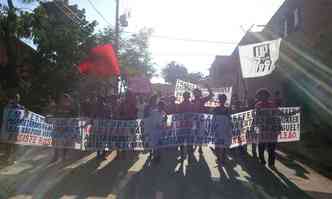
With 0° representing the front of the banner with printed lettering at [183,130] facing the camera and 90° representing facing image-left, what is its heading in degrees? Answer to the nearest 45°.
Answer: approximately 0°

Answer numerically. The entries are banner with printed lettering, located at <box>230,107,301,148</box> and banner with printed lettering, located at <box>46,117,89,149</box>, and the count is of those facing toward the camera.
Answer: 2

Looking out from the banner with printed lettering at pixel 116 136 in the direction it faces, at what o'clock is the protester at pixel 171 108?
The protester is roughly at 8 o'clock from the banner with printed lettering.

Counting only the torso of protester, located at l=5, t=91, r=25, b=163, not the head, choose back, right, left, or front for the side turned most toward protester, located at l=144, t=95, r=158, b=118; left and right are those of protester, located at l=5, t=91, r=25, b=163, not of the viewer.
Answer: left

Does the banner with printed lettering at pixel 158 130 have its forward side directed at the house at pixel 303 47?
no

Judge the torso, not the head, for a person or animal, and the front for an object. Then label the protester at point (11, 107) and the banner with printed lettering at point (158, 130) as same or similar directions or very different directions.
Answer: same or similar directions

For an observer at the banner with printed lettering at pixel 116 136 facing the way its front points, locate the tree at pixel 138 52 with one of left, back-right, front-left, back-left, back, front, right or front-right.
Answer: back

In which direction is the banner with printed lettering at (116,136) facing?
toward the camera

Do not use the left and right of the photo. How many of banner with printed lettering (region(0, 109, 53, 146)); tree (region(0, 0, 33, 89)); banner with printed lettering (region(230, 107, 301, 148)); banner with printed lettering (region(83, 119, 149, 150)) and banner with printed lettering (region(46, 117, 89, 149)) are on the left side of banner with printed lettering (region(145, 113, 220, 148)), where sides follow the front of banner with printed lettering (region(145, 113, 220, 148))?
1

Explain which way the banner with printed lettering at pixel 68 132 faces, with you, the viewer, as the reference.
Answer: facing the viewer

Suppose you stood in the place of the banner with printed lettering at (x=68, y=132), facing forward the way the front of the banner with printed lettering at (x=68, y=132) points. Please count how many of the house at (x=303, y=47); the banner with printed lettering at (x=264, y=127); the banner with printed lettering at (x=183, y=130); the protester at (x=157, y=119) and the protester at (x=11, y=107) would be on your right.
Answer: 1

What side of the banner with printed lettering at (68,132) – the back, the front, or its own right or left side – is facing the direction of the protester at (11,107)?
right

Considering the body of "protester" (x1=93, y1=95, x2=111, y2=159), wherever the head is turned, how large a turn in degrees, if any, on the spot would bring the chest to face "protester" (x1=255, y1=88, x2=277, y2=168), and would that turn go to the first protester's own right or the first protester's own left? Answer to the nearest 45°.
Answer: approximately 90° to the first protester's own left
